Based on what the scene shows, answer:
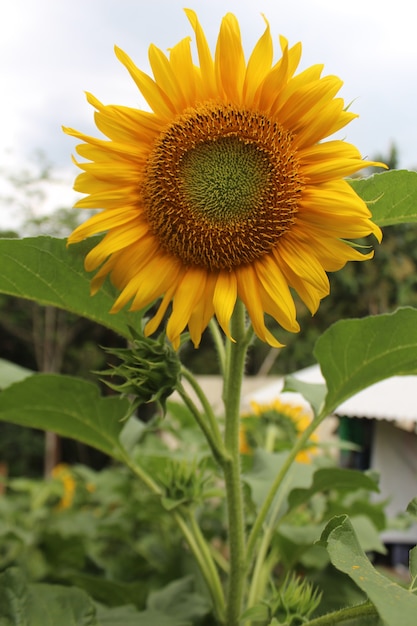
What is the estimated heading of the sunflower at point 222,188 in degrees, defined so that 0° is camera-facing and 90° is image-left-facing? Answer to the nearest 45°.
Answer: approximately 0°

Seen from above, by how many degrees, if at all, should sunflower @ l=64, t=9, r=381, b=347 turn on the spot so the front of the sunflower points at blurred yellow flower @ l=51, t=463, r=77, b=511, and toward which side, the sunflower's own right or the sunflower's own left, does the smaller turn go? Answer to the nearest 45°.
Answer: approximately 180°

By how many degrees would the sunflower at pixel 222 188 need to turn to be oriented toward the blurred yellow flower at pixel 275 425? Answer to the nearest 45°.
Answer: approximately 180°
